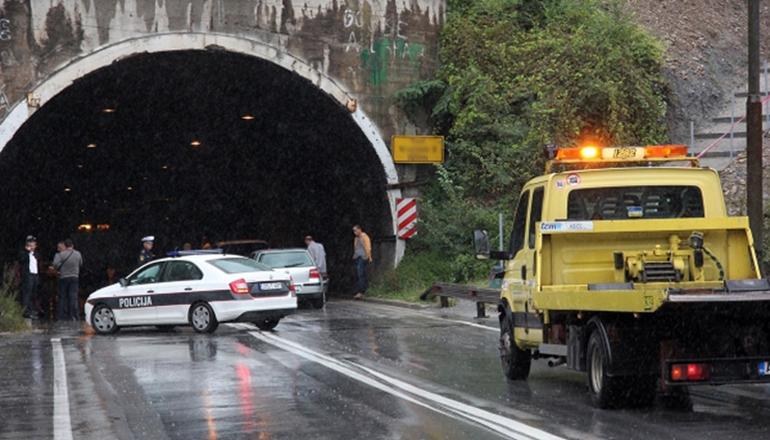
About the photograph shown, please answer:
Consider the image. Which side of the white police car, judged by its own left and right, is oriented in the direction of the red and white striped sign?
right

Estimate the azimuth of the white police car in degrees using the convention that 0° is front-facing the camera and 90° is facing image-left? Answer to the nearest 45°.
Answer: approximately 135°

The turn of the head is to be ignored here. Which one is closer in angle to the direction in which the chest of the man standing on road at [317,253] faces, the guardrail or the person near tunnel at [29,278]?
the person near tunnel

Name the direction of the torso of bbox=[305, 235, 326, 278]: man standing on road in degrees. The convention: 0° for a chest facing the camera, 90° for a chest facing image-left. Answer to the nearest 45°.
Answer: approximately 90°

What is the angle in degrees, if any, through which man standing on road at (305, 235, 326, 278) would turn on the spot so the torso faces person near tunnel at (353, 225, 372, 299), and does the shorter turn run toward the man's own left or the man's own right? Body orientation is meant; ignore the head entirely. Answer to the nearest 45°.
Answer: approximately 180°

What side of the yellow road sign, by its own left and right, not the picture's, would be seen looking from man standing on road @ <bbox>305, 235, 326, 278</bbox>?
right

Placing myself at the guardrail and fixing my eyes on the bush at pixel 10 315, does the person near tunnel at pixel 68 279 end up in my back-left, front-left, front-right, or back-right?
front-right

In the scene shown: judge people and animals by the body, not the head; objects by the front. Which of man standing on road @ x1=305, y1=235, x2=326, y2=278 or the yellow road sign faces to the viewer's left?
the man standing on road

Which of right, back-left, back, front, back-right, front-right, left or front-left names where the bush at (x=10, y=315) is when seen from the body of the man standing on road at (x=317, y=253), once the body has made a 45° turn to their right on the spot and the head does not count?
left

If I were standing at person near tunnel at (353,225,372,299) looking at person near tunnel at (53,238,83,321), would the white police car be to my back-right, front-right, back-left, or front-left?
front-left

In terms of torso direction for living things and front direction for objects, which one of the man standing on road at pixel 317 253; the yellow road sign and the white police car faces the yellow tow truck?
the yellow road sign

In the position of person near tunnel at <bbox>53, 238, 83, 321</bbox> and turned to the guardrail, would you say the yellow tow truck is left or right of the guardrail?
right

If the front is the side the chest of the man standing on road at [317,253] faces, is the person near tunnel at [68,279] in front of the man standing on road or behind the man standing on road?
in front

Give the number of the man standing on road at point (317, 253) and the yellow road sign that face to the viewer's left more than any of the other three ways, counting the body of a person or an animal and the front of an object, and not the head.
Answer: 1

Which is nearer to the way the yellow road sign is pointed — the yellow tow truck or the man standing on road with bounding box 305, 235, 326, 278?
the yellow tow truck

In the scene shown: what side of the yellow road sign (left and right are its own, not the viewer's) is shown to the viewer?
front
